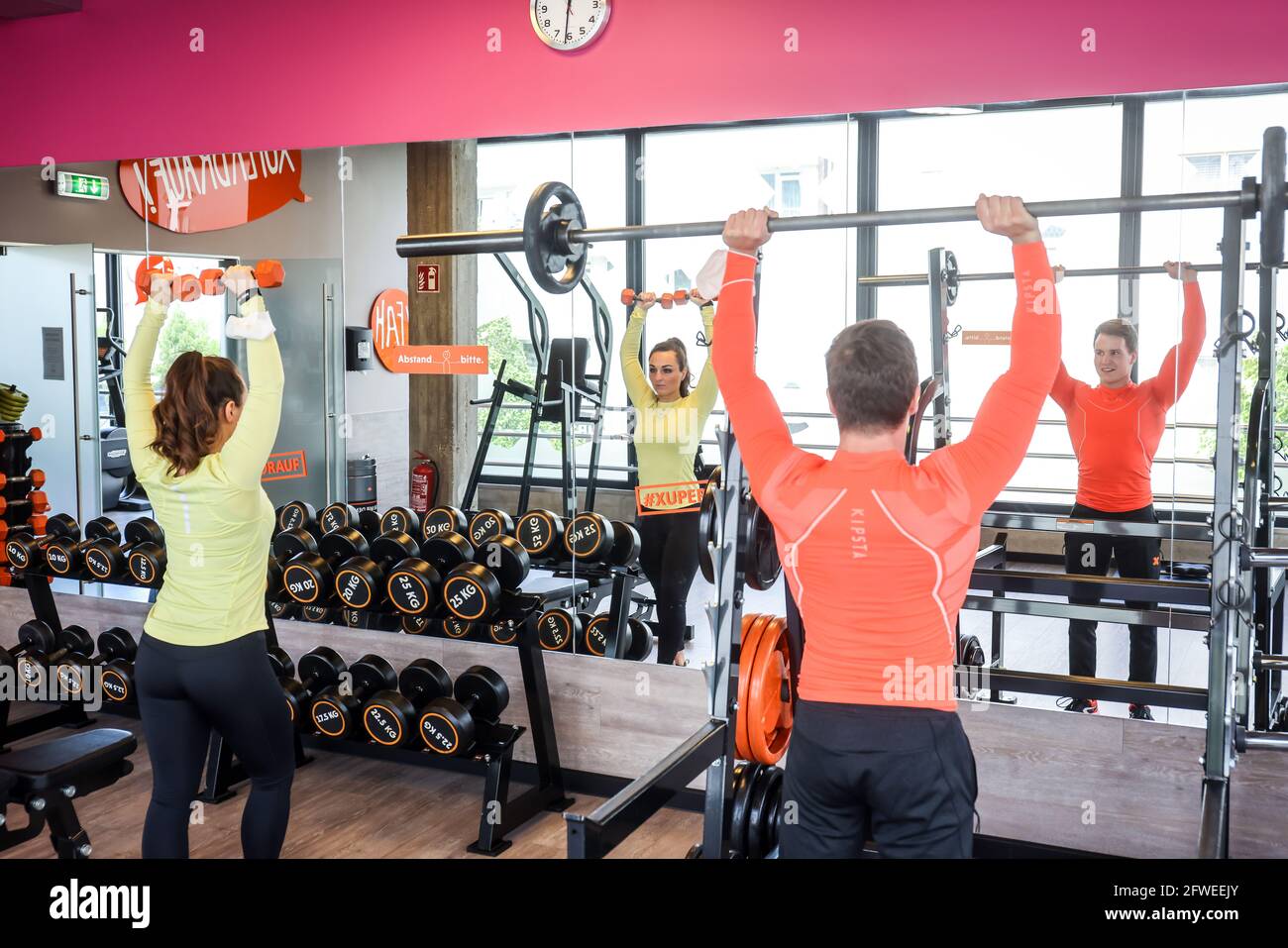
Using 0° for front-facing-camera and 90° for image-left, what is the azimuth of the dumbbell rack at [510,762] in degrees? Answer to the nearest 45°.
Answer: approximately 45°

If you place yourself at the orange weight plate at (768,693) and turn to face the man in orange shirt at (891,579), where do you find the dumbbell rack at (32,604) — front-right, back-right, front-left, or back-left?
back-right

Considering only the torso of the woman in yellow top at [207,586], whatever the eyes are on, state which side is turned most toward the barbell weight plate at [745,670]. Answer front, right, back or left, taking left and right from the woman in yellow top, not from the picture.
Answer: right

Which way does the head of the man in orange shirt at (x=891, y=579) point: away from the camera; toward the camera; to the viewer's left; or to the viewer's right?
away from the camera

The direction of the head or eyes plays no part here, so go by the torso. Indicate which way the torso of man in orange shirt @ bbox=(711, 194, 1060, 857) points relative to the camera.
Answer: away from the camera

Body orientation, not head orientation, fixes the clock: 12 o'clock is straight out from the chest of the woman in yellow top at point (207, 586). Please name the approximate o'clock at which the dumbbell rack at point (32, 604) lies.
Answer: The dumbbell rack is roughly at 10 o'clock from the woman in yellow top.

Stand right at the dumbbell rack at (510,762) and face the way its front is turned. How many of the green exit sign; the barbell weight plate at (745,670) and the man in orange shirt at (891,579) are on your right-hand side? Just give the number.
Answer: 1

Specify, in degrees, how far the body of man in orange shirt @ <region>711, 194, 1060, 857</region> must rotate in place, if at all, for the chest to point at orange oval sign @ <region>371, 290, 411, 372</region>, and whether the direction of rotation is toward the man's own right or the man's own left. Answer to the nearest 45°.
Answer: approximately 45° to the man's own left

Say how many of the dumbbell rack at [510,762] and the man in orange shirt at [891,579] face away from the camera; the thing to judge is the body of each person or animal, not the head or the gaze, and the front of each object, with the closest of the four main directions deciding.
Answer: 1

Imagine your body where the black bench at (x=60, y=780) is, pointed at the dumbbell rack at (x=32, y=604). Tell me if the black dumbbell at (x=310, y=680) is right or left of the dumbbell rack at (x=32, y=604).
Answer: right

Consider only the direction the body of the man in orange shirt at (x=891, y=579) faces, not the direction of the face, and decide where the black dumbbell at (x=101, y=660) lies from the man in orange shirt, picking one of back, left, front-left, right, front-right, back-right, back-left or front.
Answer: front-left

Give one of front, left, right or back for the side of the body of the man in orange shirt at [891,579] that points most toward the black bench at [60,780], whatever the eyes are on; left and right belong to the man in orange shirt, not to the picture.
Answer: left

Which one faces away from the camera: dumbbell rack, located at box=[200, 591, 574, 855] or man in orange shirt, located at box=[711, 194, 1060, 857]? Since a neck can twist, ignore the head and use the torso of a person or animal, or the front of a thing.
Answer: the man in orange shirt
